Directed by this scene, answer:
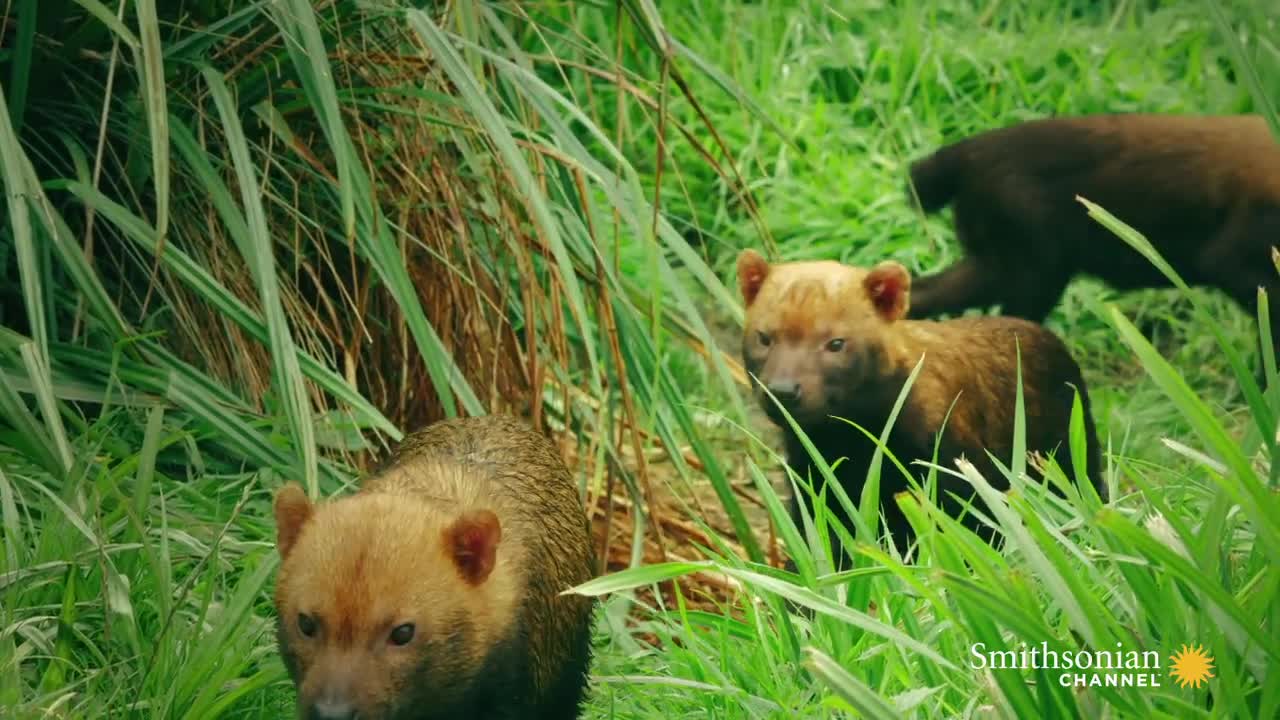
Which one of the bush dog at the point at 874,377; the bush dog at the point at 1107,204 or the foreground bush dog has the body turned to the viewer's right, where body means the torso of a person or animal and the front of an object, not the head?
the bush dog at the point at 1107,204

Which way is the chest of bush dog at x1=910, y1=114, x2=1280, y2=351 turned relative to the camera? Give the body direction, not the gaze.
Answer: to the viewer's right

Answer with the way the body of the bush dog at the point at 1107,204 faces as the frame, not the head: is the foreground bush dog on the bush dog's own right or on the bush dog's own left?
on the bush dog's own right

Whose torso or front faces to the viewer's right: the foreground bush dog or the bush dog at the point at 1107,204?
the bush dog

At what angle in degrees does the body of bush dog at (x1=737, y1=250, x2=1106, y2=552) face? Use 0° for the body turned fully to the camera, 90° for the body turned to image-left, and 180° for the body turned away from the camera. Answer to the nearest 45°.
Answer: approximately 45°

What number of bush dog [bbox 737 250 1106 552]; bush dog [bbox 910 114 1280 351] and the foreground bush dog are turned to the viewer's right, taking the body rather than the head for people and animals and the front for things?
1

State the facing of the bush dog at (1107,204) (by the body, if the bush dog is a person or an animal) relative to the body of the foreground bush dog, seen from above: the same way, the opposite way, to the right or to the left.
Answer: to the left

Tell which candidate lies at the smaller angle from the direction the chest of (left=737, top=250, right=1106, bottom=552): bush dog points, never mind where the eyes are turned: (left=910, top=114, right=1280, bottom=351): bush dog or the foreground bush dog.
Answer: the foreground bush dog

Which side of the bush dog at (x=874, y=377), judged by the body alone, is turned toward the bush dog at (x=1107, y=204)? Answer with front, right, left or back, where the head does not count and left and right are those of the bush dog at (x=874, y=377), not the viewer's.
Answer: back

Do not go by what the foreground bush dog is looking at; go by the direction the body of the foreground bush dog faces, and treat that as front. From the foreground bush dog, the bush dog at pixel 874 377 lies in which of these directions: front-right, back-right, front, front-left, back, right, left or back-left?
back

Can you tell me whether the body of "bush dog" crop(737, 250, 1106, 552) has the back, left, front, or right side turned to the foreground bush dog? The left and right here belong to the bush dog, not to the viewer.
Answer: front
